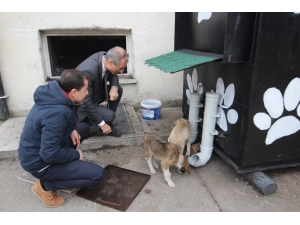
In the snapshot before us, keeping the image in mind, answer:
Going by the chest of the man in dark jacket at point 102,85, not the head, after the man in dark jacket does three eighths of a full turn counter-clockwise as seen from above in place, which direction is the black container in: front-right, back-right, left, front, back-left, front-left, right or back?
back-right

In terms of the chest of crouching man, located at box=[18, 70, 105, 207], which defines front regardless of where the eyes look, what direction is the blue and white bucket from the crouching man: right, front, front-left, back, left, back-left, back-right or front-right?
front-left

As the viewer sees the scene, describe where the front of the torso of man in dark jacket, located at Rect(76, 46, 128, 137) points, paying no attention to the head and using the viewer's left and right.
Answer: facing the viewer and to the right of the viewer

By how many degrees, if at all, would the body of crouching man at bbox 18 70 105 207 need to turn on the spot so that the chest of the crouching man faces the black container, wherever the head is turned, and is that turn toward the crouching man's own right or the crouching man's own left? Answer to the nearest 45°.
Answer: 0° — they already face it

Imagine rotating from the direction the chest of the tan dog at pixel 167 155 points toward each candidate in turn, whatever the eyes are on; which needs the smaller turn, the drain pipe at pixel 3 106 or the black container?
the black container

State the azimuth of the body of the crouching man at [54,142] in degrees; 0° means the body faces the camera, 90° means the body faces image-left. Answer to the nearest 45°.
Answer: approximately 270°

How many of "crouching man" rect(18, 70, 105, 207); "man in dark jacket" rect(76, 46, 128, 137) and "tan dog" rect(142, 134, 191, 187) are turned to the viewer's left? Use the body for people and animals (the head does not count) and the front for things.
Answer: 0

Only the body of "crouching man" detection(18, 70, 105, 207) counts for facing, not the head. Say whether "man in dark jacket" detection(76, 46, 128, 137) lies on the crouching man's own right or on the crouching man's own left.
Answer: on the crouching man's own left

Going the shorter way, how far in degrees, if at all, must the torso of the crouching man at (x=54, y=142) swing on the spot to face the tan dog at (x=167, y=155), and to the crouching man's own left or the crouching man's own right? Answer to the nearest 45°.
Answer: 0° — they already face it

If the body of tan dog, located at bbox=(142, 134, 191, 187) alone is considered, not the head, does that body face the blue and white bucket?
no

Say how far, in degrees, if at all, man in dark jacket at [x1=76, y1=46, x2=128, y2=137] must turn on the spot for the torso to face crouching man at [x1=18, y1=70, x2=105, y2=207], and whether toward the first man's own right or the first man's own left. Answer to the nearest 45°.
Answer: approximately 45° to the first man's own right
